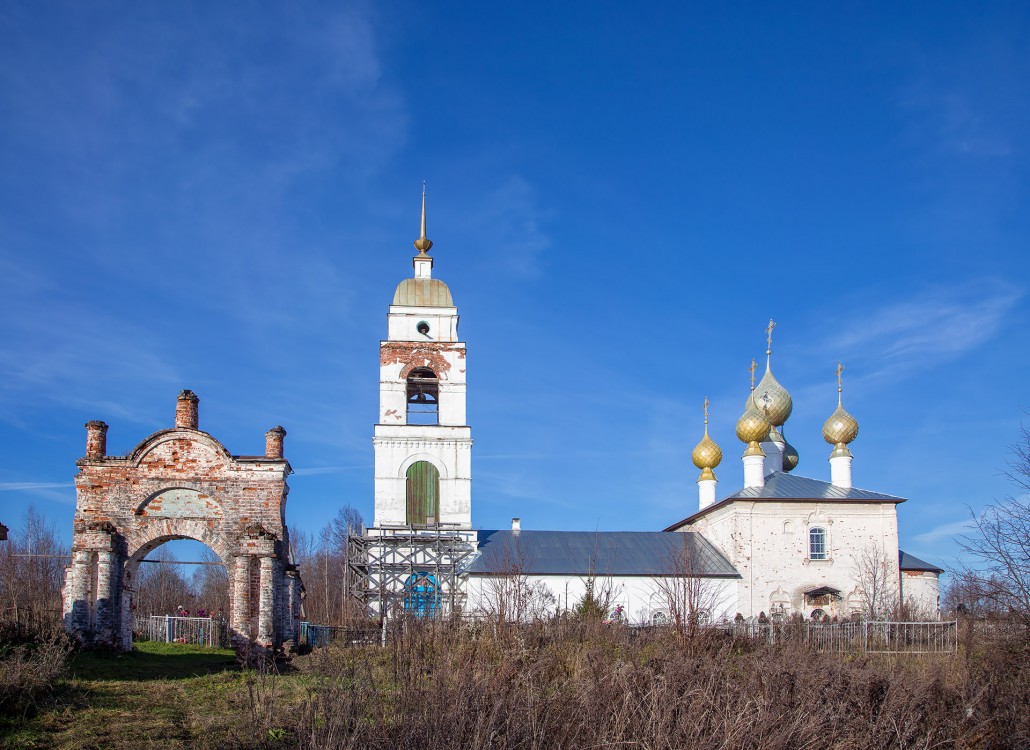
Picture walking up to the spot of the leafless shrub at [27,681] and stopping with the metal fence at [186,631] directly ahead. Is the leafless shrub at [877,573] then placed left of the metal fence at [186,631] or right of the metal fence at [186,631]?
right

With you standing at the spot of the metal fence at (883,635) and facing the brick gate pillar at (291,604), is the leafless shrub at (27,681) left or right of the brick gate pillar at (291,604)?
left

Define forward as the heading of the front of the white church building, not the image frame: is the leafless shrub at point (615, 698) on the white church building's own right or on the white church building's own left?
on the white church building's own left

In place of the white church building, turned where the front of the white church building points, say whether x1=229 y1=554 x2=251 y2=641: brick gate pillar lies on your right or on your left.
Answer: on your left

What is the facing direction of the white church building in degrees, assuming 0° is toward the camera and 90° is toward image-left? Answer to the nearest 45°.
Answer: approximately 90°

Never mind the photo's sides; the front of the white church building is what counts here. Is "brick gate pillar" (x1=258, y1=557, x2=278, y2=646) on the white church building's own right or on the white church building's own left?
on the white church building's own left

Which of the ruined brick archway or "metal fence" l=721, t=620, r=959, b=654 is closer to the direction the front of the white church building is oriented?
the ruined brick archway

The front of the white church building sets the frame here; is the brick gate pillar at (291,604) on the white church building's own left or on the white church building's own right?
on the white church building's own left
